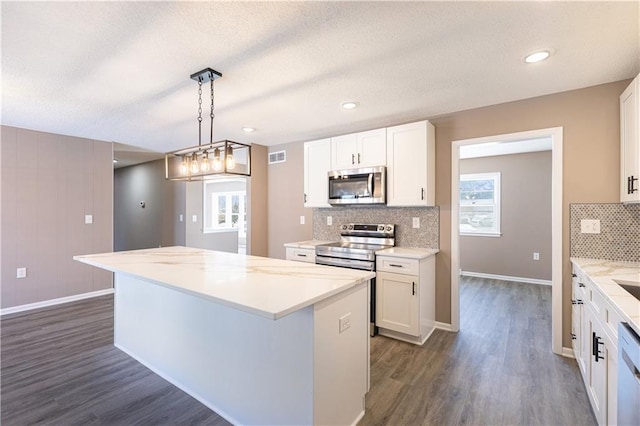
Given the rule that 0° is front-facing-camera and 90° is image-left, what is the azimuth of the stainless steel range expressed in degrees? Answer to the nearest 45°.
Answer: approximately 45°

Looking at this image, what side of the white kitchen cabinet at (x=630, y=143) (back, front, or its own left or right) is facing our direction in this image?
left

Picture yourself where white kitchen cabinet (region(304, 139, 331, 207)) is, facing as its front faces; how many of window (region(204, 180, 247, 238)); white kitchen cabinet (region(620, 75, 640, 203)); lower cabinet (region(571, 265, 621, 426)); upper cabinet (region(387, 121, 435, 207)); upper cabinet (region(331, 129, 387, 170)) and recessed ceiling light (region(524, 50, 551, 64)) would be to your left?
5

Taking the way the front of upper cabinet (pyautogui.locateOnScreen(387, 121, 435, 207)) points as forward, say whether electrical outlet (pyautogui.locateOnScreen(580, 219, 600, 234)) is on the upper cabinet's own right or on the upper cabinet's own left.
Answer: on the upper cabinet's own left

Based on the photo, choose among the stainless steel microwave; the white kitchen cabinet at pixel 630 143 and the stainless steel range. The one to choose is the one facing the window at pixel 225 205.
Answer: the white kitchen cabinet

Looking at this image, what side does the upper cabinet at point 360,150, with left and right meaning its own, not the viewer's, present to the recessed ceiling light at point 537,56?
left

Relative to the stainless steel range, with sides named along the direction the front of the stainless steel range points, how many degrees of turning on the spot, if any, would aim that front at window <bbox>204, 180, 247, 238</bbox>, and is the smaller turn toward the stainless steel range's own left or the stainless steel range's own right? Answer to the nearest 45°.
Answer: approximately 90° to the stainless steel range's own right
